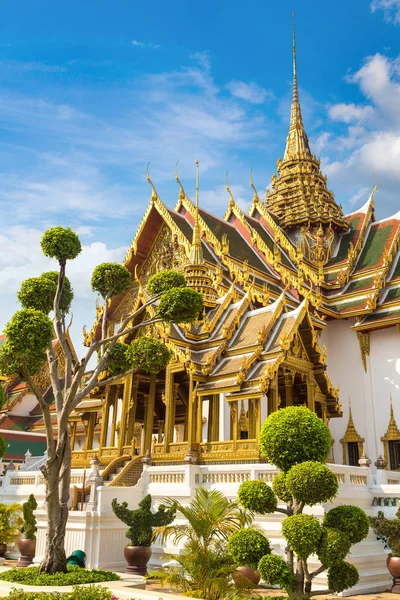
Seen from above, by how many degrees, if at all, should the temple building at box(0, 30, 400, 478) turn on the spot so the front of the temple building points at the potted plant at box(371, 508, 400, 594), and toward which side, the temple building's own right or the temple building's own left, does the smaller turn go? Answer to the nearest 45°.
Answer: approximately 45° to the temple building's own left

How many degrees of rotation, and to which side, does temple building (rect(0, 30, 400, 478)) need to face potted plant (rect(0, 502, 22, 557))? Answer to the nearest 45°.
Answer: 0° — it already faces it

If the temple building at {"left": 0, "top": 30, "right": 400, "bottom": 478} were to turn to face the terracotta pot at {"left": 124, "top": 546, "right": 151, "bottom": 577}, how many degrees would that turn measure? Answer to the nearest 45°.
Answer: approximately 45° to its left

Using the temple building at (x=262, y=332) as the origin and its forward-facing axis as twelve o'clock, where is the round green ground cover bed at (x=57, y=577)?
The round green ground cover bed is roughly at 11 o'clock from the temple building.

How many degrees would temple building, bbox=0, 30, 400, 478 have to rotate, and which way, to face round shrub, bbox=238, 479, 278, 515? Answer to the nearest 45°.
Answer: approximately 45° to its left

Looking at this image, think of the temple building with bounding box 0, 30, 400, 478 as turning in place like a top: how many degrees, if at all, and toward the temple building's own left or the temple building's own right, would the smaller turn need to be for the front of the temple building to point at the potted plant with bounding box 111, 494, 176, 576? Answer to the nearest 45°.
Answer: approximately 45° to the temple building's own left

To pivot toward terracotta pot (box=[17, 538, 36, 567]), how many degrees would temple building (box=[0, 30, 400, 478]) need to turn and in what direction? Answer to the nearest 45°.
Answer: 0° — it already faces it

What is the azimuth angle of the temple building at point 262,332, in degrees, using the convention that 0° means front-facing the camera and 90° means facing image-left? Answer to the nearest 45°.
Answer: approximately 45°

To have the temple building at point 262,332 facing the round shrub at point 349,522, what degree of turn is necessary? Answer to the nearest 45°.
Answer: approximately 45° to its left

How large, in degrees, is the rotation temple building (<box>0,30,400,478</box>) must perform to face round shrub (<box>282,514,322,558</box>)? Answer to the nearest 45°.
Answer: approximately 45° to its left
